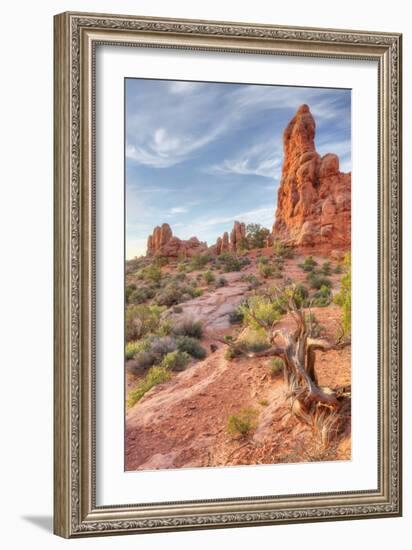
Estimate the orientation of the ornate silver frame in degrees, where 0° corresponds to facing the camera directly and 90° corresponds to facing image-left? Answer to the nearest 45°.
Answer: approximately 315°
